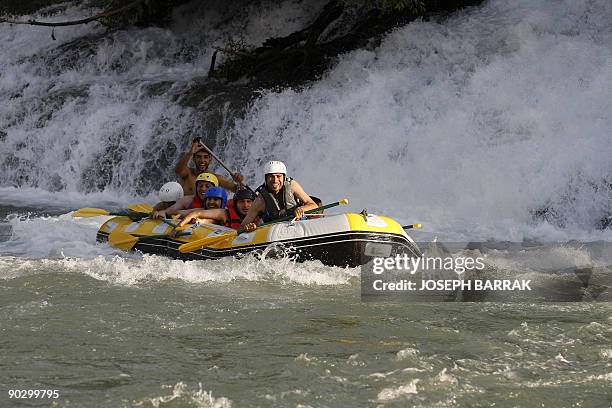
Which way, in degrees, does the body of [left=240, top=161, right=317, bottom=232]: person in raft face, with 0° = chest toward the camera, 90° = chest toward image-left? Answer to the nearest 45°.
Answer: approximately 0°

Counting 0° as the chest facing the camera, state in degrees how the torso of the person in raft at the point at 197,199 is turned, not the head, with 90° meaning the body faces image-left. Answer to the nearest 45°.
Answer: approximately 315°

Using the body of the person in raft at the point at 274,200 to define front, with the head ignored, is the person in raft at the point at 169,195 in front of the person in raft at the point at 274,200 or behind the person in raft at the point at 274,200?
behind

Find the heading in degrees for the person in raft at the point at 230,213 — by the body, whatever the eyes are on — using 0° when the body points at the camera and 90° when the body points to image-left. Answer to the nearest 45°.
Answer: approximately 315°

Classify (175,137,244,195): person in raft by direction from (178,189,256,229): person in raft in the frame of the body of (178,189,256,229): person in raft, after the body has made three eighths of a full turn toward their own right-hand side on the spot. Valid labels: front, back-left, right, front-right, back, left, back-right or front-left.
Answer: right
